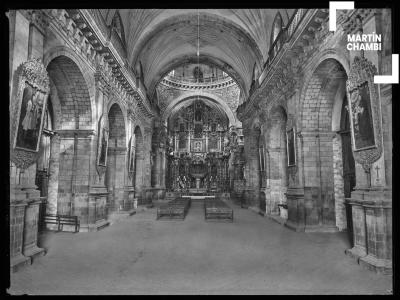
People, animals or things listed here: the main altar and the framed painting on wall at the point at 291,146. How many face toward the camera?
1

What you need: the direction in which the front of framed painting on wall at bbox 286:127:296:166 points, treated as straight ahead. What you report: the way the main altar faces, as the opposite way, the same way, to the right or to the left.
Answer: to the left

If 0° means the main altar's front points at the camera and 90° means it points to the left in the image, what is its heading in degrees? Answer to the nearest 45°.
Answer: approximately 0°

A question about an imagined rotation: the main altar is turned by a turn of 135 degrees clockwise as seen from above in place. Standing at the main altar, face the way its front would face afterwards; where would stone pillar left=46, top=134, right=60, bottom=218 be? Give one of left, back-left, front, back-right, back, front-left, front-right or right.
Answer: back-left

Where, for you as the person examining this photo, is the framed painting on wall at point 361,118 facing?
facing the viewer and to the left of the viewer

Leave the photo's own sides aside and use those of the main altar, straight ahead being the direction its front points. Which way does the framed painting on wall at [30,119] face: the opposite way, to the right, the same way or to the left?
to the left

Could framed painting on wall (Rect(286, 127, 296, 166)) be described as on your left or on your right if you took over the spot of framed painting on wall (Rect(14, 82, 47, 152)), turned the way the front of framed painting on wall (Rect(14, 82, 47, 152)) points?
on your left

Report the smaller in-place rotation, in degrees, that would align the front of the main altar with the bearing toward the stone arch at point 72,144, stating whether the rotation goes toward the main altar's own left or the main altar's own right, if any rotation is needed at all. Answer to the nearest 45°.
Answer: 0° — it already faces it

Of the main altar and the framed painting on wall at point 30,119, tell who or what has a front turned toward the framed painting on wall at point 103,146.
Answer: the main altar

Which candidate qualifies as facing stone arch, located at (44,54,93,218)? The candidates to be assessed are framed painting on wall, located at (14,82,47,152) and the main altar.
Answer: the main altar

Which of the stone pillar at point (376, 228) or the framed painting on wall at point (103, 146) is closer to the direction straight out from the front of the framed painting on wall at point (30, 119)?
the stone pillar

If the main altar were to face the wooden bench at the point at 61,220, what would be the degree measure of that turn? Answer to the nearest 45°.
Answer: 0° — it already faces it

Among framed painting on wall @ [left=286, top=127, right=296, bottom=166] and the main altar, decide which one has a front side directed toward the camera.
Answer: the main altar

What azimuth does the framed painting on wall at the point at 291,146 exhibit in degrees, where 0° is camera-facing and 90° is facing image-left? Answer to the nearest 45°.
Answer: approximately 90°

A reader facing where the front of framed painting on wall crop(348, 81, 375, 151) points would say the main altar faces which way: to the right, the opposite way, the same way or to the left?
to the left

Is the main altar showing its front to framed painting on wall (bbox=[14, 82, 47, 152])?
yes

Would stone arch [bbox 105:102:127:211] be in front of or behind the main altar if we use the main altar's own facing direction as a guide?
in front

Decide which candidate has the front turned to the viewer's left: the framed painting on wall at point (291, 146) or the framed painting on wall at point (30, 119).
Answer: the framed painting on wall at point (291, 146)

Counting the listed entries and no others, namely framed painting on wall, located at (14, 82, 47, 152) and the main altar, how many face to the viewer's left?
0
